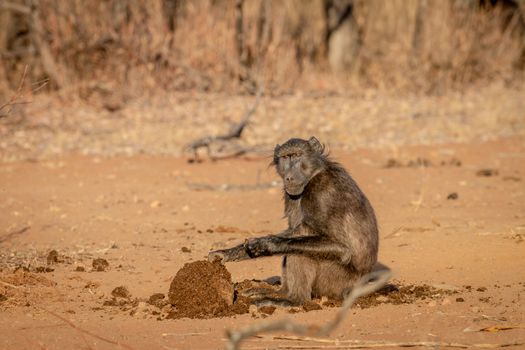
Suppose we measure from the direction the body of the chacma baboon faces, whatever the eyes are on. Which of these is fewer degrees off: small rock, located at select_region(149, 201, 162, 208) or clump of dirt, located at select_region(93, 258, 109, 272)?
the clump of dirt

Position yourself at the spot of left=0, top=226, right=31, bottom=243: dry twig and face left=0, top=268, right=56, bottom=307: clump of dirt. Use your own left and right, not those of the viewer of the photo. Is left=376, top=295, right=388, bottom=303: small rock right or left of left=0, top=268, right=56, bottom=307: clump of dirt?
left

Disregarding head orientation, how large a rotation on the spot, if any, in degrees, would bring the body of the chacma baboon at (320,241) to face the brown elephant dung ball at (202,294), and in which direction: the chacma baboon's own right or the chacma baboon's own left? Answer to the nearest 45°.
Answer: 0° — it already faces it

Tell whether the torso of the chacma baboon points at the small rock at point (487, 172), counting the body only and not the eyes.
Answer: no

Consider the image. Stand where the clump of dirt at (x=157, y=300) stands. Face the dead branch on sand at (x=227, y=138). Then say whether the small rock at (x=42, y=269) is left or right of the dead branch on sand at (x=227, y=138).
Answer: left

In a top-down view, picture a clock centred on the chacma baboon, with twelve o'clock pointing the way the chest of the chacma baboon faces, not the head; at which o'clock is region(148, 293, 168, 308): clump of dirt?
The clump of dirt is roughly at 12 o'clock from the chacma baboon.

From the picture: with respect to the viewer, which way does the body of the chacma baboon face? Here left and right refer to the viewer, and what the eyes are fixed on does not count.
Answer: facing to the left of the viewer

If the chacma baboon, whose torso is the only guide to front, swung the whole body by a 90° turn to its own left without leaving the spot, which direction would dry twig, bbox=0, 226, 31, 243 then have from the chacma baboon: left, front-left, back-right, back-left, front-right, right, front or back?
back-right

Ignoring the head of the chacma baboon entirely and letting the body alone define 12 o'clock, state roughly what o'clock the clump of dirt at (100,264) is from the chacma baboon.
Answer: The clump of dirt is roughly at 1 o'clock from the chacma baboon.

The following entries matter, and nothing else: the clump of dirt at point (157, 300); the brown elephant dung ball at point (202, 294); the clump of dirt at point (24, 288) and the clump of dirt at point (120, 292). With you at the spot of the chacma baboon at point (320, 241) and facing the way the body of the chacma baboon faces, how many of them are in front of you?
4

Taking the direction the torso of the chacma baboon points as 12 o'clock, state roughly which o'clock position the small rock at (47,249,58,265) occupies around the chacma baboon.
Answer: The small rock is roughly at 1 o'clock from the chacma baboon.

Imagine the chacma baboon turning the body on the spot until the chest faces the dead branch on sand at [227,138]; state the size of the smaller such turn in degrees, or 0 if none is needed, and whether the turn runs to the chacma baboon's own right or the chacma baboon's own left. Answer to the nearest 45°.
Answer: approximately 90° to the chacma baboon's own right

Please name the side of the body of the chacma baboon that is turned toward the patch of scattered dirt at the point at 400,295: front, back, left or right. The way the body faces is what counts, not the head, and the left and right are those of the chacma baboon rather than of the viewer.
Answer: back

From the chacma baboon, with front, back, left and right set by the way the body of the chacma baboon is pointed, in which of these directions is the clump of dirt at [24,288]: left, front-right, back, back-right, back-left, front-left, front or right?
front

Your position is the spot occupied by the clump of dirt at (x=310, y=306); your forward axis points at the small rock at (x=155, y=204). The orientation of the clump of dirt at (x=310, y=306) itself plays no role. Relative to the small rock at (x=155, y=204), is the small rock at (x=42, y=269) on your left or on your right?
left
